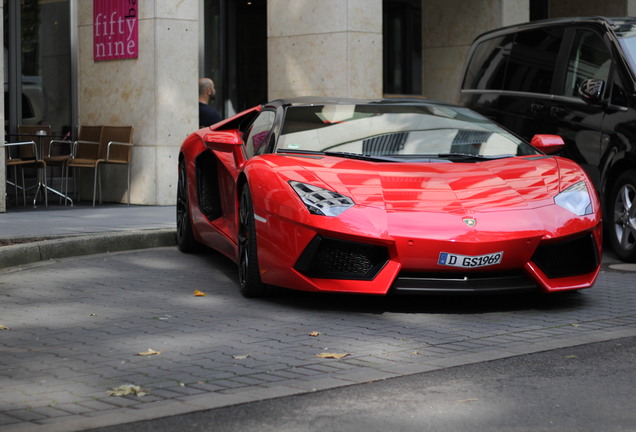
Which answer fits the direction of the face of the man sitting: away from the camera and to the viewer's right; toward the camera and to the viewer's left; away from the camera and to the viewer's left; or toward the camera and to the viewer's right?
away from the camera and to the viewer's right

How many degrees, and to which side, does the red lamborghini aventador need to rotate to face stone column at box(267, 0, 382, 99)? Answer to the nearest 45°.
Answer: approximately 135° to its left

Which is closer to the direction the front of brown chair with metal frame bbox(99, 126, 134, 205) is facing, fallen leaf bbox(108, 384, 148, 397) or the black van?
the fallen leaf

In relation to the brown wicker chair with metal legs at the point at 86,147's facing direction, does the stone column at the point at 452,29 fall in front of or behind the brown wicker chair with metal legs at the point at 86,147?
behind

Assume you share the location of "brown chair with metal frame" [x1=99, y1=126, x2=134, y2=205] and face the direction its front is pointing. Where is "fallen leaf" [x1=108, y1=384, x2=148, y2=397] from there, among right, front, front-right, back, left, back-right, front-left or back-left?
front-left

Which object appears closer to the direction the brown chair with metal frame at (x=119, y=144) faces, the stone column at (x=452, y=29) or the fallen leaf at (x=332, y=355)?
the fallen leaf

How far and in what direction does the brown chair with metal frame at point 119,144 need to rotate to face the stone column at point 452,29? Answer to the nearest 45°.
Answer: approximately 180°

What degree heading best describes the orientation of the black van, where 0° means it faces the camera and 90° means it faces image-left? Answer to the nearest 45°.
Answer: approximately 315°

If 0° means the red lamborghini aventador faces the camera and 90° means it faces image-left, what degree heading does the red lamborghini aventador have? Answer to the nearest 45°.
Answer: approximately 315°

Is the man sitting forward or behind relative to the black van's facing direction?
behind
